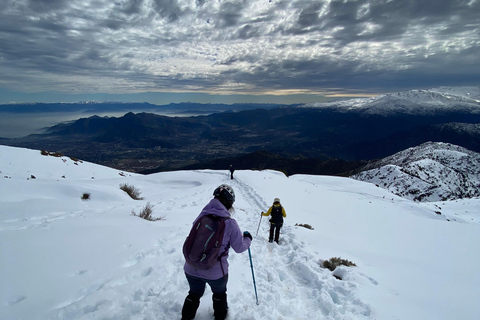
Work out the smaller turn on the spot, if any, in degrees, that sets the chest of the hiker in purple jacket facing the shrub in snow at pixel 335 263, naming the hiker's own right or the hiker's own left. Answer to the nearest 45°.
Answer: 0° — they already face it

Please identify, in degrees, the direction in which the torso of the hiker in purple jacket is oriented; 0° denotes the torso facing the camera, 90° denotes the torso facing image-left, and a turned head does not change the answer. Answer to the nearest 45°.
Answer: approximately 225°

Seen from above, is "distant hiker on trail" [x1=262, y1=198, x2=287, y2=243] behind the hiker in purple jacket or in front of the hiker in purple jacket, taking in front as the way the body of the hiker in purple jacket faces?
in front
